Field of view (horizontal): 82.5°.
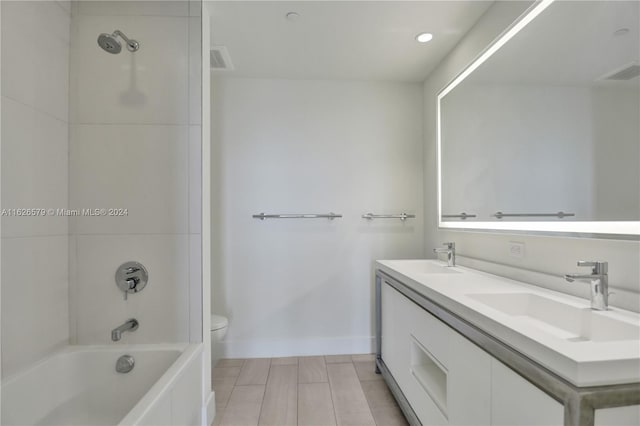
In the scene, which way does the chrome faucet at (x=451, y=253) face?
to the viewer's left

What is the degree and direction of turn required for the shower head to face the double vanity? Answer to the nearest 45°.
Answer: approximately 90° to its left

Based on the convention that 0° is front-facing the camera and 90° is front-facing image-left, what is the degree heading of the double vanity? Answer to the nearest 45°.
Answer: approximately 45°

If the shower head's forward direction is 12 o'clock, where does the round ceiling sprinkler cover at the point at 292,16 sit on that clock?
The round ceiling sprinkler cover is roughly at 8 o'clock from the shower head.

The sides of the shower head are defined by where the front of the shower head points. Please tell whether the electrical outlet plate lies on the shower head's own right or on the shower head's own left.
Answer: on the shower head's own left

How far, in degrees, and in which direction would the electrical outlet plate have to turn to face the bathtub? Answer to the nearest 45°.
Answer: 0° — it already faces it

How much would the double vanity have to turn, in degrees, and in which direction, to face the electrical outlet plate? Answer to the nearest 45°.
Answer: approximately 135° to its right

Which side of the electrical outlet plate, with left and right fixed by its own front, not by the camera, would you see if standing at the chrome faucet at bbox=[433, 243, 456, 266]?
right
